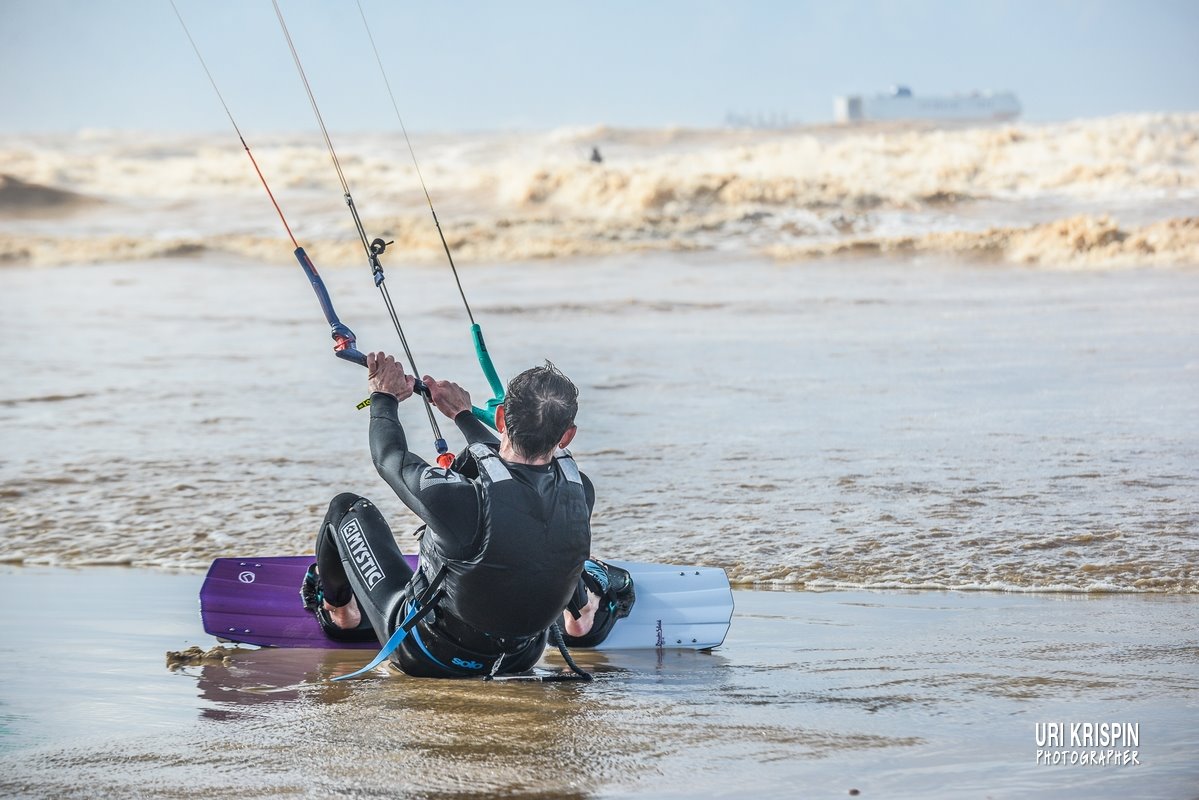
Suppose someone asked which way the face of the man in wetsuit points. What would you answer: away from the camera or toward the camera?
away from the camera

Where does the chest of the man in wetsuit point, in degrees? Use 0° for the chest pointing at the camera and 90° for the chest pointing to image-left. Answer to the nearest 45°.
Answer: approximately 135°
